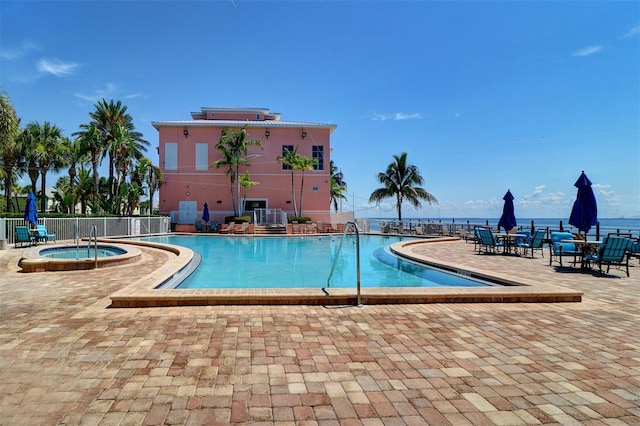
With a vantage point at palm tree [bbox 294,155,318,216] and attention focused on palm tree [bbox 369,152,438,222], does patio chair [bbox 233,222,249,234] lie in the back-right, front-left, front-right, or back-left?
back-right

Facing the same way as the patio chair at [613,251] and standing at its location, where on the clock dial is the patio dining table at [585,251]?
The patio dining table is roughly at 12 o'clock from the patio chair.

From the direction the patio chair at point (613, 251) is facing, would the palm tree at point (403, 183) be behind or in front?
in front

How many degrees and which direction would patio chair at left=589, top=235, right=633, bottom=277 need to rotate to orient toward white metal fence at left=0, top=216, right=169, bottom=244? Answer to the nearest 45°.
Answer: approximately 45° to its left

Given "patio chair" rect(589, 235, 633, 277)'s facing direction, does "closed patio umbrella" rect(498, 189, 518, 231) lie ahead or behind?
ahead

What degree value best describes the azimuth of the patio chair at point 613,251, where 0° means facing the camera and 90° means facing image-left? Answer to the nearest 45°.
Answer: approximately 135°
